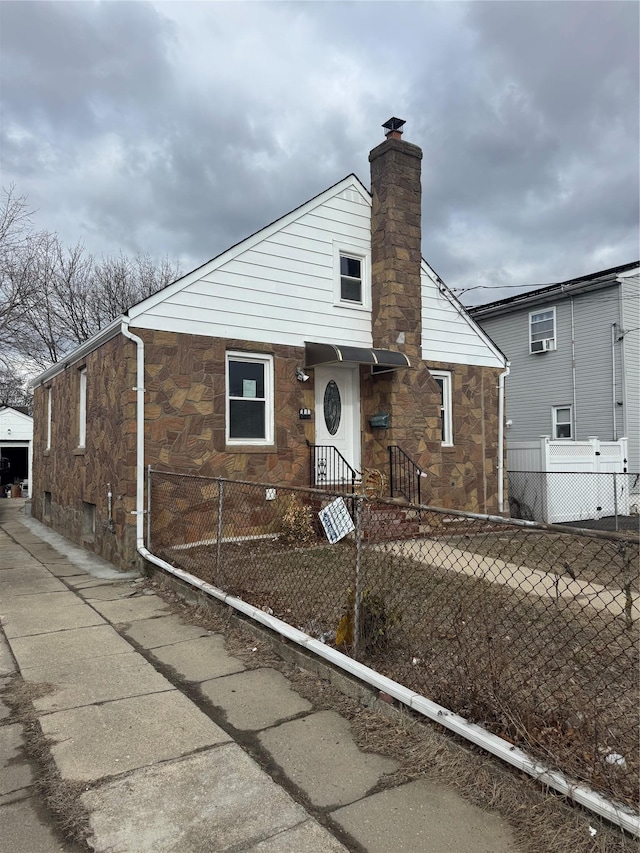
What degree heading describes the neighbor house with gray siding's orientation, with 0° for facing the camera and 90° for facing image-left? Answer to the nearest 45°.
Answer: approximately 315°
